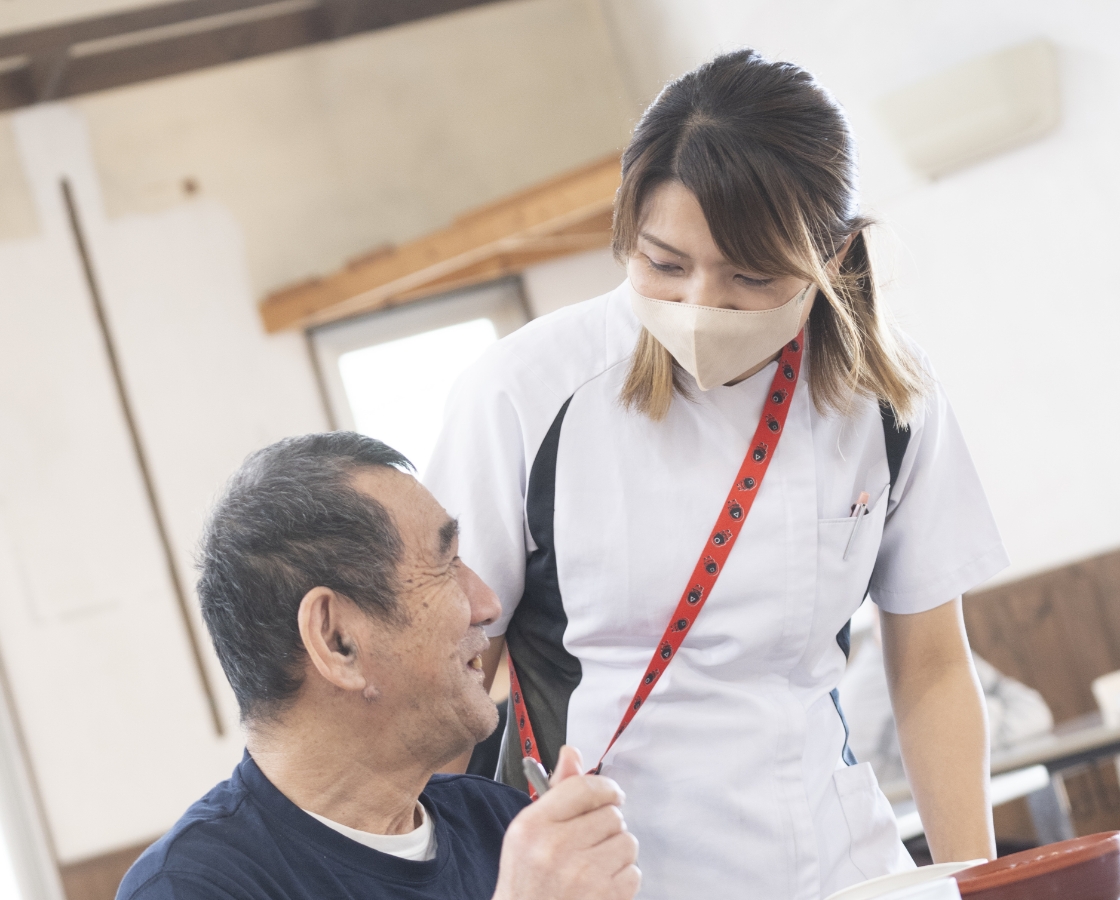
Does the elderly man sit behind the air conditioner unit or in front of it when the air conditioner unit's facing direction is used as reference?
in front

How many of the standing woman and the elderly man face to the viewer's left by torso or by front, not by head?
0

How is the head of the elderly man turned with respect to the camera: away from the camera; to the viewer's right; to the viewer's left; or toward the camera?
to the viewer's right

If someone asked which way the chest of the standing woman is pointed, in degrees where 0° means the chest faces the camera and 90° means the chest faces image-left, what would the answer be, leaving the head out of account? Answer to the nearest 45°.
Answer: approximately 0°

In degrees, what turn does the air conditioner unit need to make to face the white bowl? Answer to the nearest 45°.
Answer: approximately 45° to its left

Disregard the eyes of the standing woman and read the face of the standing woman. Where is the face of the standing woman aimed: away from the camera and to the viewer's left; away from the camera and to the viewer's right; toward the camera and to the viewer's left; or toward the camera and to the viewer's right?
toward the camera and to the viewer's left

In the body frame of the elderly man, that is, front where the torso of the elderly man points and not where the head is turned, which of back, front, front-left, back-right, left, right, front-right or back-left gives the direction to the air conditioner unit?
left

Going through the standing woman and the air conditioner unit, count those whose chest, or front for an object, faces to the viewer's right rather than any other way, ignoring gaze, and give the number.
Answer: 0

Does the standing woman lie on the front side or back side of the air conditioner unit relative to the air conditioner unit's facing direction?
on the front side
